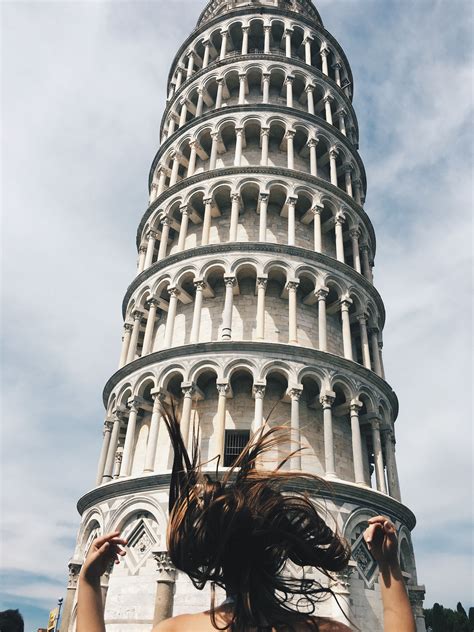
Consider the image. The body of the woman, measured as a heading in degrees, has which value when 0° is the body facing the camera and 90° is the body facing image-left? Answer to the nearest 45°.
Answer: approximately 180°

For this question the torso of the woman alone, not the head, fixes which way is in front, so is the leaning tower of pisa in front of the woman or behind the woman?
in front

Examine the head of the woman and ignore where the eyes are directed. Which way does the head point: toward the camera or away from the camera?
away from the camera

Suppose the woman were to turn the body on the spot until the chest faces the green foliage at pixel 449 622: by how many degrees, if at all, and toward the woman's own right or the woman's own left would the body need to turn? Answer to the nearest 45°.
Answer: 0° — they already face it
